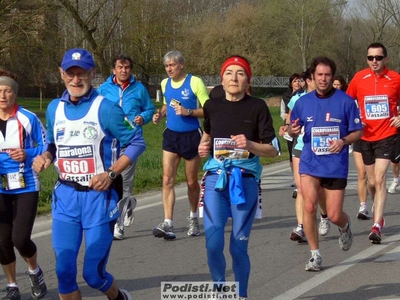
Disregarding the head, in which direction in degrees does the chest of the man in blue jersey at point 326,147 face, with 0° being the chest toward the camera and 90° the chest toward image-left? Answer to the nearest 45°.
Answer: approximately 0°

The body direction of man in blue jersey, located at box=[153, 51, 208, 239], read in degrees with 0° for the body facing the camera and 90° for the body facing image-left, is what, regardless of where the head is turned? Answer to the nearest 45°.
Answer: approximately 45°

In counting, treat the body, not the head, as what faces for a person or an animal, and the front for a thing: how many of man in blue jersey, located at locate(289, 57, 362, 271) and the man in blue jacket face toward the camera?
2

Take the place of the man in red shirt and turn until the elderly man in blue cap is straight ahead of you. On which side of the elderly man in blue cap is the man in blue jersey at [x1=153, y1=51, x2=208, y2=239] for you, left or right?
right

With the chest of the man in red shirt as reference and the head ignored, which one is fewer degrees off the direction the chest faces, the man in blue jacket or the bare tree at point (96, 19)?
the man in blue jacket

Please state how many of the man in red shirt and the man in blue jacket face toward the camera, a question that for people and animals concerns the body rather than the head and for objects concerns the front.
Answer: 2

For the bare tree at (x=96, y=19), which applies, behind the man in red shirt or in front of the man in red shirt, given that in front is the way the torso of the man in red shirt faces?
behind

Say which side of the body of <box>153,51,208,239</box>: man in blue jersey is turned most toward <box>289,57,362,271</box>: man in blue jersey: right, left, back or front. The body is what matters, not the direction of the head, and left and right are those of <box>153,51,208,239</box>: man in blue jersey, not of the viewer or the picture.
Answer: left
